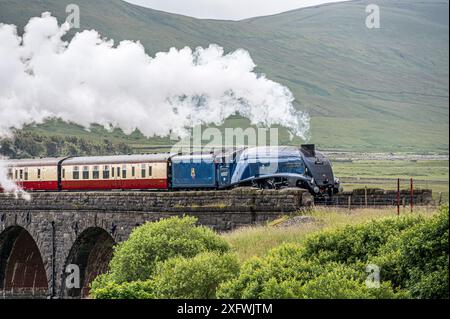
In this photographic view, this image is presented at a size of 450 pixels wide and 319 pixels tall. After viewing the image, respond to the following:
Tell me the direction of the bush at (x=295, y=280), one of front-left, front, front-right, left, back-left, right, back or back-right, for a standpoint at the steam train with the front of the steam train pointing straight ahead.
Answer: front-right

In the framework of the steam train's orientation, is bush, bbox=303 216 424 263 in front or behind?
in front

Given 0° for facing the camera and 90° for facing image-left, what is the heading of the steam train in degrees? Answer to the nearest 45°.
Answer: approximately 315°

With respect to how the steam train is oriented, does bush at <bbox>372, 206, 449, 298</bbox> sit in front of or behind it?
in front

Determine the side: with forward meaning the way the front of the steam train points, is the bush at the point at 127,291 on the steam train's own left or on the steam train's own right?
on the steam train's own right
